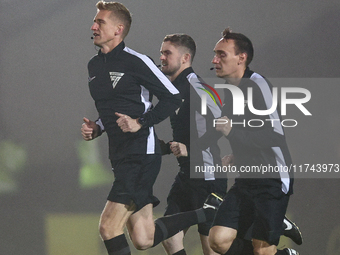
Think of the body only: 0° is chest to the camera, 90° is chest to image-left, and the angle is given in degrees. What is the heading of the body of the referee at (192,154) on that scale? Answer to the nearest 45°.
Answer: approximately 90°

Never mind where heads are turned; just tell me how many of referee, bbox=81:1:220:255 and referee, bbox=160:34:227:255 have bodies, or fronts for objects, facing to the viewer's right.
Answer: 0

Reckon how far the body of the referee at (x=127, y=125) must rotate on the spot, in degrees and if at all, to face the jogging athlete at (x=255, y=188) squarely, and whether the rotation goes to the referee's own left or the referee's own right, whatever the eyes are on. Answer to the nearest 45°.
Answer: approximately 135° to the referee's own left

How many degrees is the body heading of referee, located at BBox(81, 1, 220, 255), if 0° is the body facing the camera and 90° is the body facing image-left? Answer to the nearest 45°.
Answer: approximately 45°

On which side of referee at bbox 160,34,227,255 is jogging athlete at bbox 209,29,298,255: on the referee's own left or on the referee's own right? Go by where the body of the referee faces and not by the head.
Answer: on the referee's own left

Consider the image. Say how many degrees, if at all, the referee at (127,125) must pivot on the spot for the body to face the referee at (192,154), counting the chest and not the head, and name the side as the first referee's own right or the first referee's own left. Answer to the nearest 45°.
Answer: approximately 180°

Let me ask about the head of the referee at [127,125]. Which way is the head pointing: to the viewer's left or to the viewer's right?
to the viewer's left
